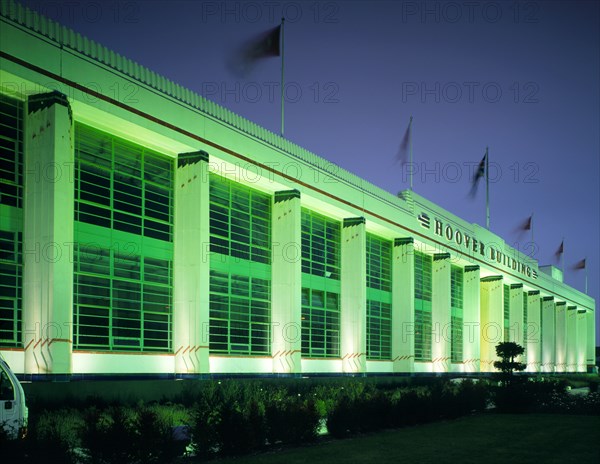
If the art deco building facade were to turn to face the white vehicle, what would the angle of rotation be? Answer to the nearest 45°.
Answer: approximately 45° to its right

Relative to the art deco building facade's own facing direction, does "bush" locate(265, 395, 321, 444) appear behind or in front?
in front

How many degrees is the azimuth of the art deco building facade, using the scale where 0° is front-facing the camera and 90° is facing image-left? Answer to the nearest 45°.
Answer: approximately 315°
